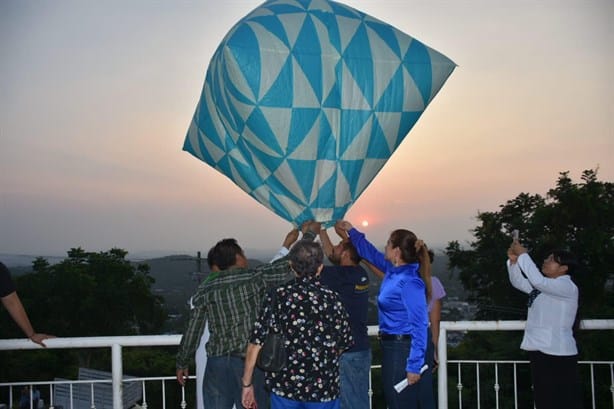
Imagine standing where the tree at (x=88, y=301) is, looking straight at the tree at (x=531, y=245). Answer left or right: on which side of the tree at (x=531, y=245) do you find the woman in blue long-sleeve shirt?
right

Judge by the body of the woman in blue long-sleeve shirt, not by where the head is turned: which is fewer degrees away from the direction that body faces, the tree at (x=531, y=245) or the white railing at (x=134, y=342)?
the white railing

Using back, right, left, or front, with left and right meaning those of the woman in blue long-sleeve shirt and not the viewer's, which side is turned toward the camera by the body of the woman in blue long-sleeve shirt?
left

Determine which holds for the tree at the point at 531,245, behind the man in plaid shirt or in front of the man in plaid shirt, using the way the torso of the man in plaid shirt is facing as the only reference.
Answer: in front

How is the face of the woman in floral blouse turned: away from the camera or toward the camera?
away from the camera

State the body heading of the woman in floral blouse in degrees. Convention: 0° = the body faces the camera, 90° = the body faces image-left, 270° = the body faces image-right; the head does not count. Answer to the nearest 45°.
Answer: approximately 180°

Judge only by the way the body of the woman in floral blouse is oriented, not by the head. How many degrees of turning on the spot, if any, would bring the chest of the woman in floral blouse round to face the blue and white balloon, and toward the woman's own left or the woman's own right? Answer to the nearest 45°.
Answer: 0° — they already face it

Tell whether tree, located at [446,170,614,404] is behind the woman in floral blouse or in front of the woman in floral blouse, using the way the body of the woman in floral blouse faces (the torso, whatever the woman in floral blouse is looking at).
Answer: in front

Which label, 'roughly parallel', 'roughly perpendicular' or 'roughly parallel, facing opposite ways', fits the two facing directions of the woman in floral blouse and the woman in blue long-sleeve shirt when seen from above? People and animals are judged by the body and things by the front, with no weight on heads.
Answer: roughly perpendicular

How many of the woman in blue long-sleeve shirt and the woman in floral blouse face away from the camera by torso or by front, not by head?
1

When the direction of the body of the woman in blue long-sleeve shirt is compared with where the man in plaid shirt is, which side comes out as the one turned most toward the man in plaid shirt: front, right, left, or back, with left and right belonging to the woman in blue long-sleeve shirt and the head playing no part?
front

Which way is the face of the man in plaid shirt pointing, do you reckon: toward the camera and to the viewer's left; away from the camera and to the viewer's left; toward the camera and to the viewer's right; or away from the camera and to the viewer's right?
away from the camera and to the viewer's right

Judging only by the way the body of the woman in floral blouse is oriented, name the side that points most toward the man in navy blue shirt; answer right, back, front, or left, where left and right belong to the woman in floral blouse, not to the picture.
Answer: front

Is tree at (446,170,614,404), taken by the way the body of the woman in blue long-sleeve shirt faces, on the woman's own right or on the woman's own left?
on the woman's own right
